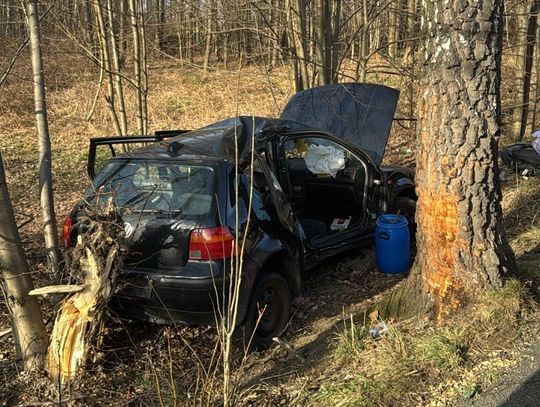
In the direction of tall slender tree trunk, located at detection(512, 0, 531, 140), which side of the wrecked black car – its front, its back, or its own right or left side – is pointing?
front

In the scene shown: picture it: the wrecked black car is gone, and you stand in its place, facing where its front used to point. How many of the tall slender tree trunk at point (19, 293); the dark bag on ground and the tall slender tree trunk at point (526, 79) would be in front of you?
2

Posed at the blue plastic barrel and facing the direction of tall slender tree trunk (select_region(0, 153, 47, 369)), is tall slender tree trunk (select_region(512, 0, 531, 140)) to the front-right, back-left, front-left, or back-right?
back-right

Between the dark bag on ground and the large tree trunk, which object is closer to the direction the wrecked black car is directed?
the dark bag on ground

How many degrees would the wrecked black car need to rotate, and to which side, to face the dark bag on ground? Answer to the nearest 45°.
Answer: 0° — it already faces it

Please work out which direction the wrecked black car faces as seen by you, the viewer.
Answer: facing away from the viewer and to the right of the viewer

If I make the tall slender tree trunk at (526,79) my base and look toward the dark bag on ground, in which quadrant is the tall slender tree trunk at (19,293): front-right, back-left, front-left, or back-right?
front-right

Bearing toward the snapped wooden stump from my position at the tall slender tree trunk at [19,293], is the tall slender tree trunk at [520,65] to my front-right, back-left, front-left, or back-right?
front-left

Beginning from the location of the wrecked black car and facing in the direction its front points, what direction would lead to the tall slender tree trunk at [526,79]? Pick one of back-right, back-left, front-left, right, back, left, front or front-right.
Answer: front

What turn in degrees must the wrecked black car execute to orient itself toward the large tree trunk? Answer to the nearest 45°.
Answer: approximately 45° to its right

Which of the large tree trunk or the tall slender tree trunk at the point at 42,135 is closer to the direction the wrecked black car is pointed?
the large tree trunk

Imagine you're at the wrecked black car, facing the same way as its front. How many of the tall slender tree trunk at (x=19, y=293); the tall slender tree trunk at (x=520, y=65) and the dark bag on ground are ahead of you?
2
